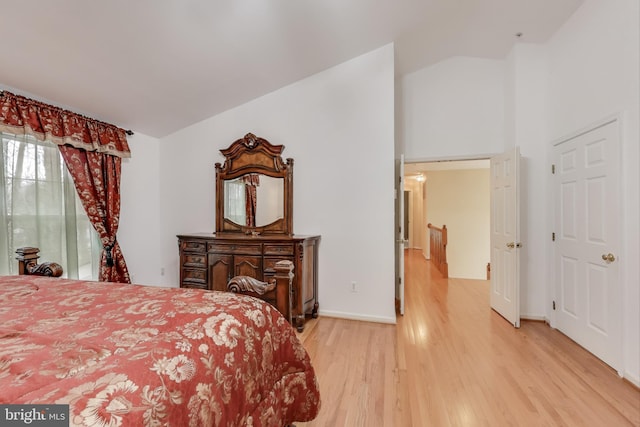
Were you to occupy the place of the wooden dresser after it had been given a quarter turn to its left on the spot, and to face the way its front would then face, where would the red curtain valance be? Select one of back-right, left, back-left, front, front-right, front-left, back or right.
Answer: back-right

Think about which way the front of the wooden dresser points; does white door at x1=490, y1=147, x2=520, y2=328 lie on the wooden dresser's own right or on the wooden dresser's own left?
on the wooden dresser's own left

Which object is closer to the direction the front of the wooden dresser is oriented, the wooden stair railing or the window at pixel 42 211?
the window

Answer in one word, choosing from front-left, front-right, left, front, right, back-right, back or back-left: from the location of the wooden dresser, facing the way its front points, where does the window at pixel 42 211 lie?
front-right

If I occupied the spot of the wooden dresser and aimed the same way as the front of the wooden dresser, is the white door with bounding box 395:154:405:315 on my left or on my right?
on my left

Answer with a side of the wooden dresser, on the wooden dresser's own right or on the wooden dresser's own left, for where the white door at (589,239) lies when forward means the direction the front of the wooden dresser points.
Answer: on the wooden dresser's own left

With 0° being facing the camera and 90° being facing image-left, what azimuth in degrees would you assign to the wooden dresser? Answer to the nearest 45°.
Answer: approximately 45°
